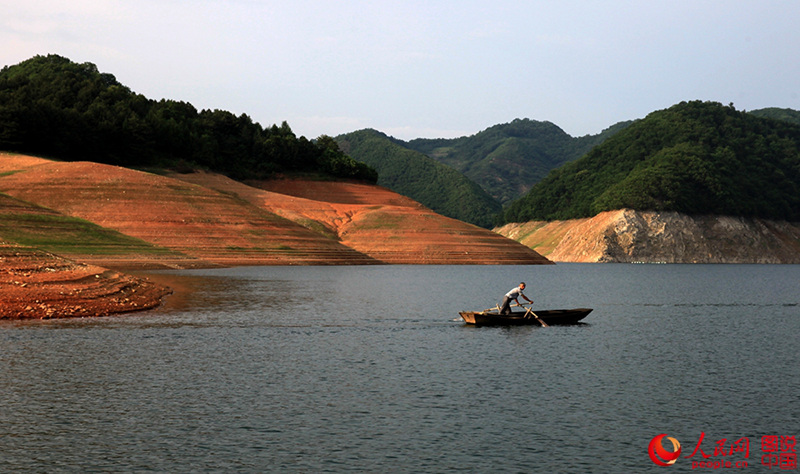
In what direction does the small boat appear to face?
to the viewer's right
